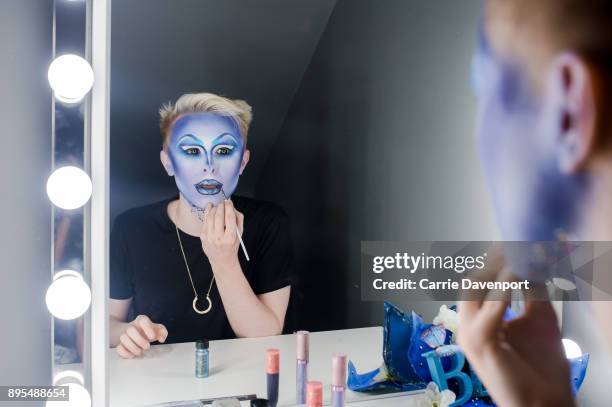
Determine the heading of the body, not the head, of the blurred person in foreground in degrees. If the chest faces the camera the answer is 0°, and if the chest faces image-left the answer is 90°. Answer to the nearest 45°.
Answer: approximately 135°

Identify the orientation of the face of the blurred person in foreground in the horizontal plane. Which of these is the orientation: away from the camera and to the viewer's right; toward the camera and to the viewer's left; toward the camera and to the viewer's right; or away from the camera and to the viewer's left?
away from the camera and to the viewer's left
